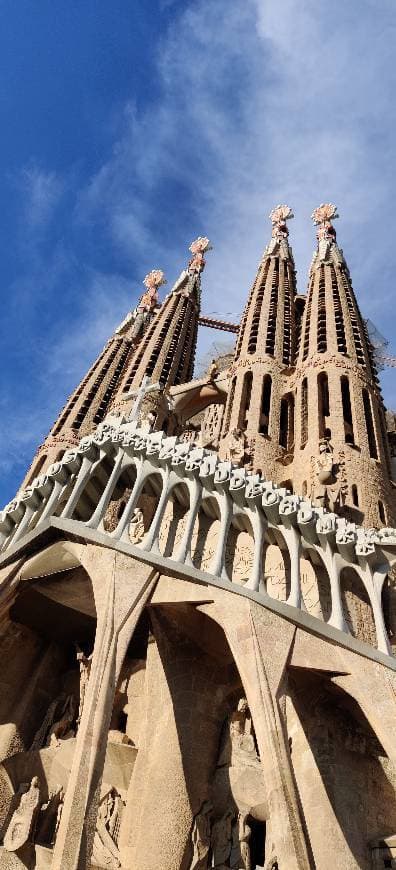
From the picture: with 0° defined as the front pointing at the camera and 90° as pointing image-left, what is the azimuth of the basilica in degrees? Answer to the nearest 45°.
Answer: approximately 45°
